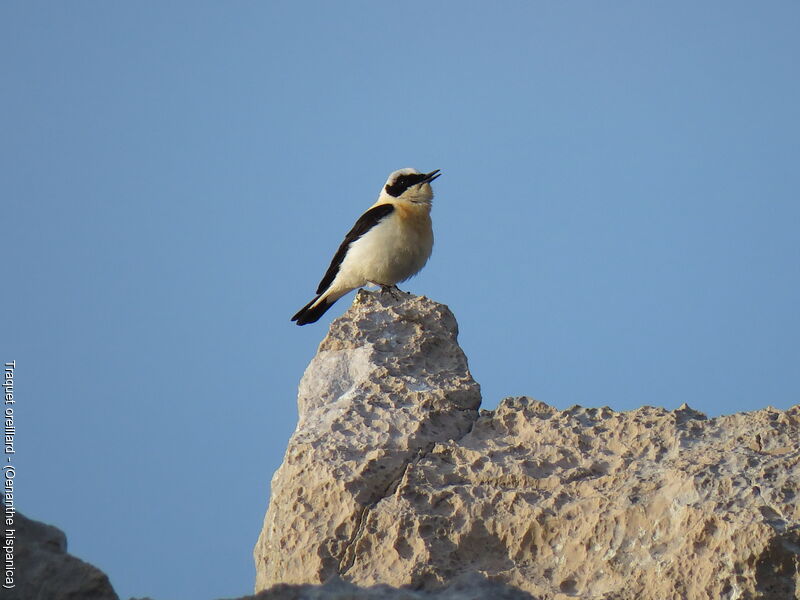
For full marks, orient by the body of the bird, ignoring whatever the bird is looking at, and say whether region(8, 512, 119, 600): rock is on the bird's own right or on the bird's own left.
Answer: on the bird's own right

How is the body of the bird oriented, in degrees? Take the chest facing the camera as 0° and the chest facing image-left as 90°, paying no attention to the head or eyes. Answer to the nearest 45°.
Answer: approximately 270°

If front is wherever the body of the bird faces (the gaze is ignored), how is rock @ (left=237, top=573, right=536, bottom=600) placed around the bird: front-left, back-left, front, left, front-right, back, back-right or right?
right
